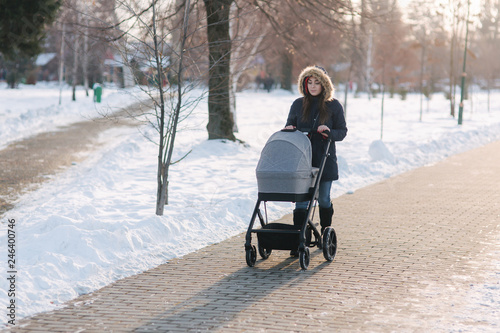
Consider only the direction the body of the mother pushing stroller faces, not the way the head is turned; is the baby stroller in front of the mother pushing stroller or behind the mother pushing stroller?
in front

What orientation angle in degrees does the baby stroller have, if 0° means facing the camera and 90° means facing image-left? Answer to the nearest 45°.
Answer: approximately 45°

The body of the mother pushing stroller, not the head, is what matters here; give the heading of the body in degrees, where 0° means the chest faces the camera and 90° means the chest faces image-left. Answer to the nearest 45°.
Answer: approximately 45°

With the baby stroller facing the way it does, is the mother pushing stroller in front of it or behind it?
behind
